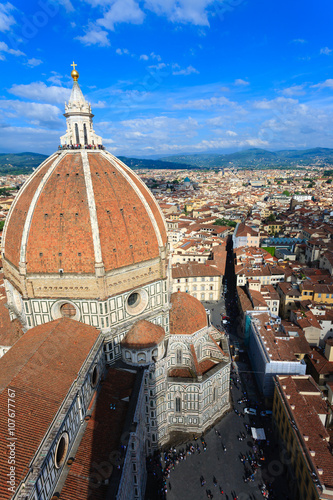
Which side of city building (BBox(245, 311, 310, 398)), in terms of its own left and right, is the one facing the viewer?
left

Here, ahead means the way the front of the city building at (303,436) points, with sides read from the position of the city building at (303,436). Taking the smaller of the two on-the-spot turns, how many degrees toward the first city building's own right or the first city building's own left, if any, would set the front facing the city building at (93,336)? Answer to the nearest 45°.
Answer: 0° — it already faces it

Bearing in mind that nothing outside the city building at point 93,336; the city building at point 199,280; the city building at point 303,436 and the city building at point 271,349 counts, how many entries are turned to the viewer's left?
2

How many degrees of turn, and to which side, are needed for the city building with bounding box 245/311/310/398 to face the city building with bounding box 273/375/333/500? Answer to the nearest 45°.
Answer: approximately 90° to its left

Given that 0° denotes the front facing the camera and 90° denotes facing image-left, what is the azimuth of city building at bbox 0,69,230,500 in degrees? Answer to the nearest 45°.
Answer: approximately 0°

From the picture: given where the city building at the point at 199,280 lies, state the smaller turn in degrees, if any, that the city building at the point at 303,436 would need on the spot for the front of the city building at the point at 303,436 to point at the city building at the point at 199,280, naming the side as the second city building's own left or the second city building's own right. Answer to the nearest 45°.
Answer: approximately 45° to the second city building's own right

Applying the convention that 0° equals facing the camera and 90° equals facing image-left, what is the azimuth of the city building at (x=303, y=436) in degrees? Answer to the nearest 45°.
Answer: approximately 90°

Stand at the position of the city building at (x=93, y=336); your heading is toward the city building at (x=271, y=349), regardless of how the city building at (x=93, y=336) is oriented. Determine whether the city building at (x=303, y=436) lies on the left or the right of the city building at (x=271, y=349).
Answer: right
